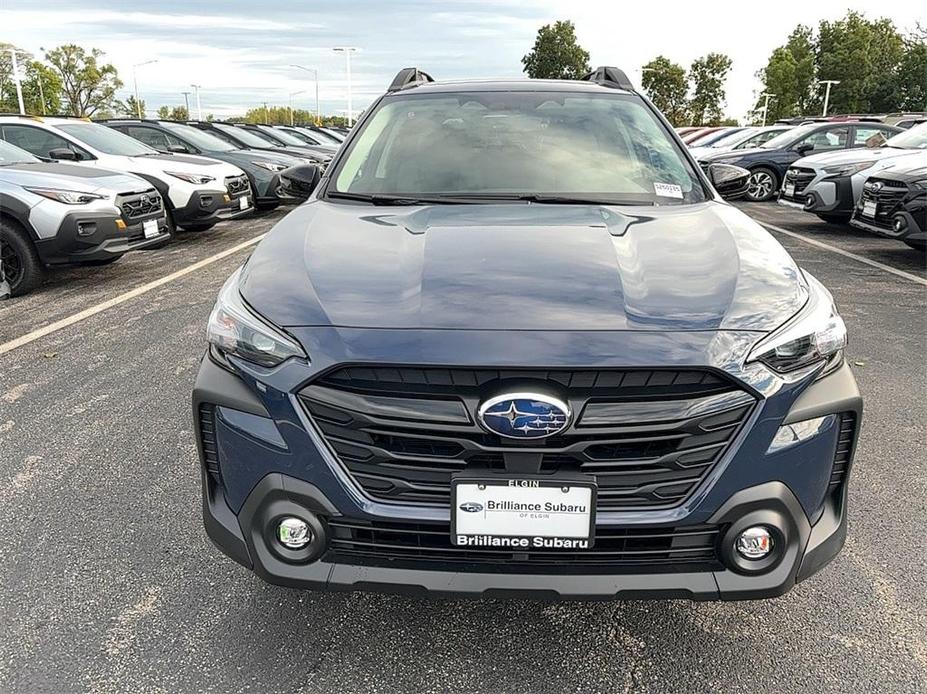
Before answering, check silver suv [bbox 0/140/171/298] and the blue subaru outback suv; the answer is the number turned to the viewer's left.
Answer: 0

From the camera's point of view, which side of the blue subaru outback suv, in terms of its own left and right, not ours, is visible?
front

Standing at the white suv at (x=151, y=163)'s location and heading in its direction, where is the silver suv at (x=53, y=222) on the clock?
The silver suv is roughly at 2 o'clock from the white suv.

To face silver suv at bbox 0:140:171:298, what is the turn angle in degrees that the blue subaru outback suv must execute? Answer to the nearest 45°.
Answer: approximately 135° to its right

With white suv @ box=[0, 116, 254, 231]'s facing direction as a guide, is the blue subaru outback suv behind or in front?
in front

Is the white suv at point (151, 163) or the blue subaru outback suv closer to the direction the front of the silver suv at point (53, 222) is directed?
the blue subaru outback suv

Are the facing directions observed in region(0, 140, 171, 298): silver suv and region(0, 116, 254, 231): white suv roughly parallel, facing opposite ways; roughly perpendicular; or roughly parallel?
roughly parallel

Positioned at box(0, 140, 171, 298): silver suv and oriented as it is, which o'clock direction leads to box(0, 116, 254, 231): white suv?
The white suv is roughly at 8 o'clock from the silver suv.

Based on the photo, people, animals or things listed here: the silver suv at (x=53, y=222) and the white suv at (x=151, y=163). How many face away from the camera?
0

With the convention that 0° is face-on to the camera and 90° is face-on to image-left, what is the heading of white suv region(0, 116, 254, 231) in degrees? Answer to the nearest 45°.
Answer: approximately 315°

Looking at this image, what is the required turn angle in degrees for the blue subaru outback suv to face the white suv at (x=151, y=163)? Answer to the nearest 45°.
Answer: approximately 135° to its right
